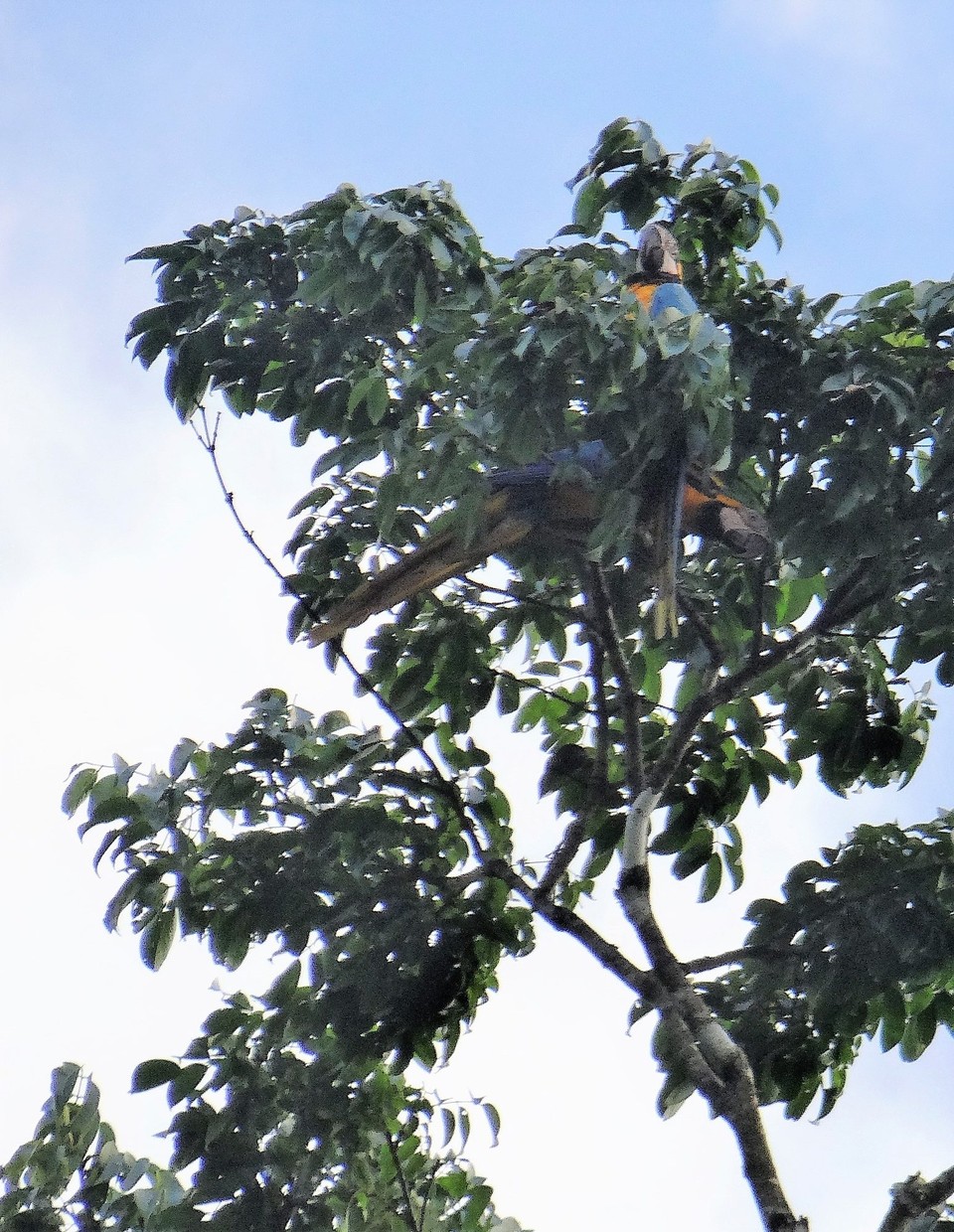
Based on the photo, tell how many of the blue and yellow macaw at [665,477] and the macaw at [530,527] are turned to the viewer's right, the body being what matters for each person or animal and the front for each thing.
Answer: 1

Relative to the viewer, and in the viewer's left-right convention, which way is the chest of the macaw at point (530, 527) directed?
facing to the right of the viewer
